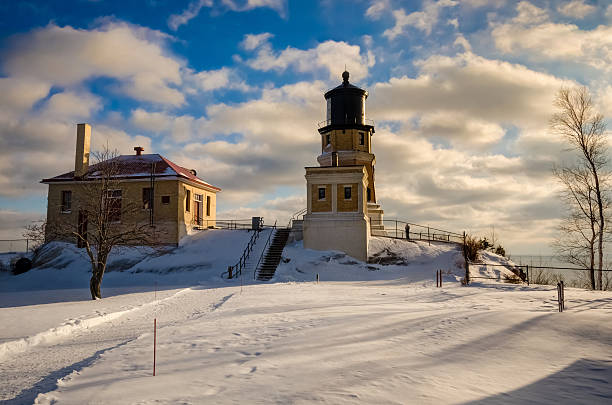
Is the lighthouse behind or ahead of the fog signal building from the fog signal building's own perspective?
ahead

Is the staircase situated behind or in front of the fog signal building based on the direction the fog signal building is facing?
in front

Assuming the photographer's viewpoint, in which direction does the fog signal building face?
facing the viewer and to the right of the viewer

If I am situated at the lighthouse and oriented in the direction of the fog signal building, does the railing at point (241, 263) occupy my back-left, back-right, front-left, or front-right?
front-left

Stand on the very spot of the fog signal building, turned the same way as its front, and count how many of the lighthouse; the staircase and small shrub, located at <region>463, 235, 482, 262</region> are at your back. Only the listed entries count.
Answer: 0
